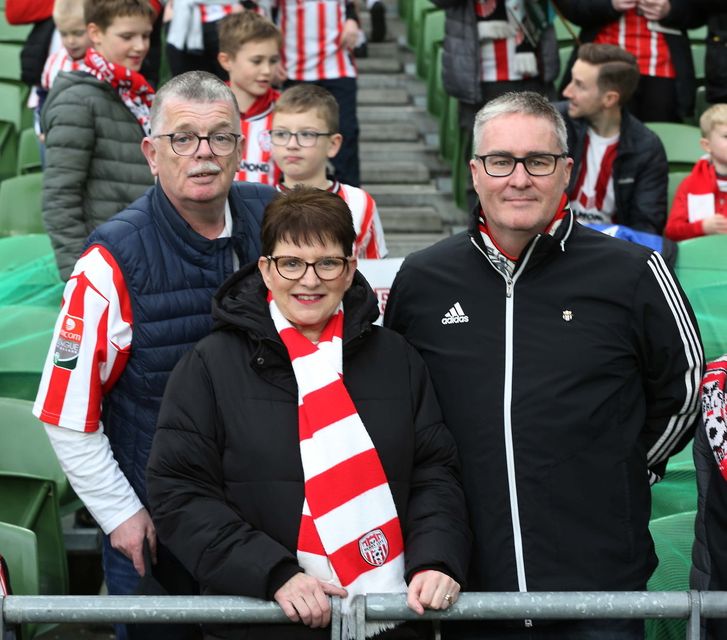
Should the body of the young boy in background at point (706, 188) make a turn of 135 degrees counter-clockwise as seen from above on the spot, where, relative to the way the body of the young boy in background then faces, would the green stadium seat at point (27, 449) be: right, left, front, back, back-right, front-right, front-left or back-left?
back-left

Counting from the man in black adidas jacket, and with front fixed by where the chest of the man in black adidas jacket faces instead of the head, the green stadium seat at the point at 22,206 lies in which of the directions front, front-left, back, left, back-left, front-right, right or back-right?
back-right

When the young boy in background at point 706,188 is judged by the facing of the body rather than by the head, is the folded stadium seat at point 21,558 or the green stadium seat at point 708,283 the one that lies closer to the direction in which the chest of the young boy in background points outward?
the green stadium seat

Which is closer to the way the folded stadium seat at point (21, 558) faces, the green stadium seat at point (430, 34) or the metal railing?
the metal railing

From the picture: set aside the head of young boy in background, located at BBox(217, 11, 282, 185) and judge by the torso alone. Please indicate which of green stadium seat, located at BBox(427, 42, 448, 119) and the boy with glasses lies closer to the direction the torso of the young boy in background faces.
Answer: the boy with glasses

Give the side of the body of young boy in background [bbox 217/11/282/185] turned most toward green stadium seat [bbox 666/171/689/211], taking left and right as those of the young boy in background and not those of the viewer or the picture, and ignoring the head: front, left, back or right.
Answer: left

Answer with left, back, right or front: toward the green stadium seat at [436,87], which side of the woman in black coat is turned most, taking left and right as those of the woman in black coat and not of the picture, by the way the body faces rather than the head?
back

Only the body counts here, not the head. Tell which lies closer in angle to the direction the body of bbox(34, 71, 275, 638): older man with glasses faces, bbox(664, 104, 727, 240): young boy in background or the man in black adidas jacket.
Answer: the man in black adidas jacket
